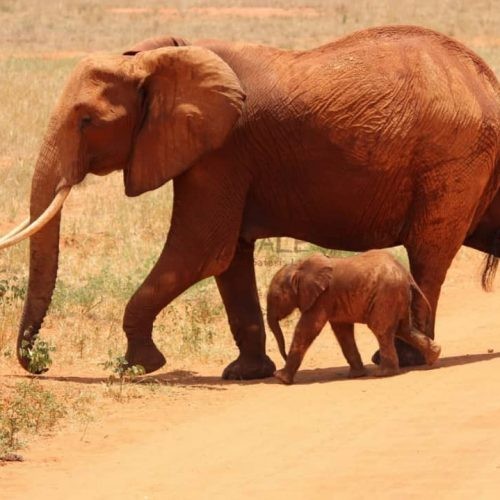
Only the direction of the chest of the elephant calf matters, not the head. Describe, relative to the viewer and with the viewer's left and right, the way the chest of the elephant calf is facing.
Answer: facing to the left of the viewer

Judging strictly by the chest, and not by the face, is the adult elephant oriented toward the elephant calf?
no

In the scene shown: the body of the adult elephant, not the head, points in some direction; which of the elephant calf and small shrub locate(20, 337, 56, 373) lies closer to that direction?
the small shrub

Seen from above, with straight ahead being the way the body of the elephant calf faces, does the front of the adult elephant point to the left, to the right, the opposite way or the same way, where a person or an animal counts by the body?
the same way

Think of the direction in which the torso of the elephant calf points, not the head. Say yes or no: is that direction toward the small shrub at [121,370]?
yes

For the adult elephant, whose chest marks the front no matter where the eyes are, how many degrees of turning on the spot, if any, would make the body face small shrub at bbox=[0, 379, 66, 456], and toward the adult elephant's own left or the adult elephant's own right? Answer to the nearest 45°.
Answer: approximately 45° to the adult elephant's own left

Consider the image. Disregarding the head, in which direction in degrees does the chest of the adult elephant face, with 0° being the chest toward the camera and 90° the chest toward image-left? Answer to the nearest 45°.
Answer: approximately 90°

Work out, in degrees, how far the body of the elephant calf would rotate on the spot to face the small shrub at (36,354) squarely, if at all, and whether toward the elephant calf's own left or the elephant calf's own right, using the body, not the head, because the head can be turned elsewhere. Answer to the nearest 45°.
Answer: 0° — it already faces it

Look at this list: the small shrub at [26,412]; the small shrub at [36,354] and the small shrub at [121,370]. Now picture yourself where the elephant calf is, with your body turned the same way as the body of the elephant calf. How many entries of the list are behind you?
0

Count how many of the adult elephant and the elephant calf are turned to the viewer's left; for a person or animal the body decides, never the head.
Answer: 2

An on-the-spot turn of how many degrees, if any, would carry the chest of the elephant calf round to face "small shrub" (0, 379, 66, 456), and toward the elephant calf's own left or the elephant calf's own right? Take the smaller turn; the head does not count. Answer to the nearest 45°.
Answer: approximately 45° to the elephant calf's own left
